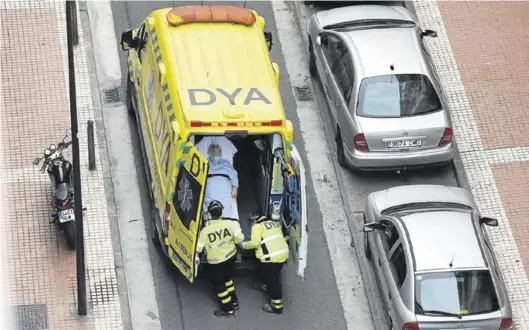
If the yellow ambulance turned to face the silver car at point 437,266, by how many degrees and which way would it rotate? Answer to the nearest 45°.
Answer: approximately 90° to its right

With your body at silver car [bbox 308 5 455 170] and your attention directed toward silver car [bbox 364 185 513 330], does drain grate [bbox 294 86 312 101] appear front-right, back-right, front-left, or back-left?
back-right

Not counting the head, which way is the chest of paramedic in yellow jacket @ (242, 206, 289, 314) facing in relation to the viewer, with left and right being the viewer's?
facing away from the viewer and to the left of the viewer

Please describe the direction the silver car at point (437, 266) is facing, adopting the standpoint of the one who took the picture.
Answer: facing away from the viewer

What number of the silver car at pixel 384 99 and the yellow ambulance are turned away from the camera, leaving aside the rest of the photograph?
2

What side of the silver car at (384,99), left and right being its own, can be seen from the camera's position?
back

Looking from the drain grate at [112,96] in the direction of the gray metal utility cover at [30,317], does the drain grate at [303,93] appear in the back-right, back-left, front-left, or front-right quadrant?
back-left

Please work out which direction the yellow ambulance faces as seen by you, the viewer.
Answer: facing away from the viewer

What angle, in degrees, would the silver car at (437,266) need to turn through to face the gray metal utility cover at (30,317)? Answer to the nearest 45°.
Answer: approximately 90° to its left

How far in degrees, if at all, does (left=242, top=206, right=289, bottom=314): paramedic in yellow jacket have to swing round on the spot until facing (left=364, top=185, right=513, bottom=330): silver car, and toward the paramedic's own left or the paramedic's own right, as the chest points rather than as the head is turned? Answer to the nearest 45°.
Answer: approximately 135° to the paramedic's own right

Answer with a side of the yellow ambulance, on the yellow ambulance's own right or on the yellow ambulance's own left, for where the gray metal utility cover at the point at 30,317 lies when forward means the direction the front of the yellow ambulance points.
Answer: on the yellow ambulance's own left
